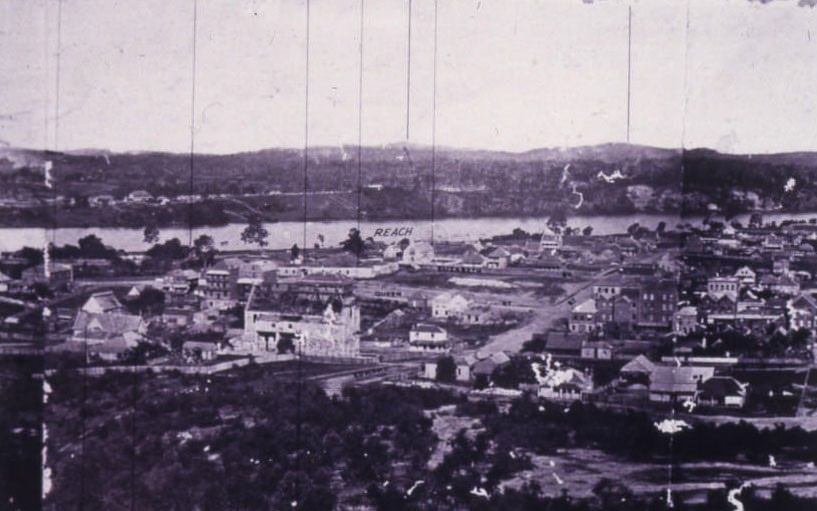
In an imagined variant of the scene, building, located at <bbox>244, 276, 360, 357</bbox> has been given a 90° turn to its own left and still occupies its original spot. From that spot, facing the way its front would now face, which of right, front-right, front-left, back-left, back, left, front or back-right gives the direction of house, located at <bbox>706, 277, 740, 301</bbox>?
front

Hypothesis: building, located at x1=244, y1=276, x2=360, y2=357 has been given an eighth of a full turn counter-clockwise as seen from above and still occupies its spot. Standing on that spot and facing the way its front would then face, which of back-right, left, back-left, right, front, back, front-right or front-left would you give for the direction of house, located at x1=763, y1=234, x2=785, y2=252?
front-left

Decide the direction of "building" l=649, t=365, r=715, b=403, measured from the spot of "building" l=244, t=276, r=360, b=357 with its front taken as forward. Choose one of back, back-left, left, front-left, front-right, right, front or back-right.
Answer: left

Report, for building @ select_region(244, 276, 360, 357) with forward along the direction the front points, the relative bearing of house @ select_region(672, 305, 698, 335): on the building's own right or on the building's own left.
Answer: on the building's own left

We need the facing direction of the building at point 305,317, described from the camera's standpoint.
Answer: facing the viewer

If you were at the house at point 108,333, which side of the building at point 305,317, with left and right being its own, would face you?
right

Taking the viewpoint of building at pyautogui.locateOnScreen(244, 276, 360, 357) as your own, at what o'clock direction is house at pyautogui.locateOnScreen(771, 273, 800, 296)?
The house is roughly at 9 o'clock from the building.

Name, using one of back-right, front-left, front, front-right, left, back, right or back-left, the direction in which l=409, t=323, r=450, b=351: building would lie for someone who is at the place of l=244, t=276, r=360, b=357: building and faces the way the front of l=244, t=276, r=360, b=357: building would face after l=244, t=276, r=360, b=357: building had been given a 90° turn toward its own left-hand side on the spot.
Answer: front

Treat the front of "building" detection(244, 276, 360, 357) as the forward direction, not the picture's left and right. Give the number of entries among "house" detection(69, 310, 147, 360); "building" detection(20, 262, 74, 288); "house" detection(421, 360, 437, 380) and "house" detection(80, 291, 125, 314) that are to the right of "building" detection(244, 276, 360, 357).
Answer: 3

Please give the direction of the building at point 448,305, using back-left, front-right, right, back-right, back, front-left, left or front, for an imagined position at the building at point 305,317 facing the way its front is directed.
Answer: left

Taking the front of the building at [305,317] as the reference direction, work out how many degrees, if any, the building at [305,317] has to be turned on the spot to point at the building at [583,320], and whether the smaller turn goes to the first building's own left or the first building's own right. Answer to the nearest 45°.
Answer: approximately 90° to the first building's own left

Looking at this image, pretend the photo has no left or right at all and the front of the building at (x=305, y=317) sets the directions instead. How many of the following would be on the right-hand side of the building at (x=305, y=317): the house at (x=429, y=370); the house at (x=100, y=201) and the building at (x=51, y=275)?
2

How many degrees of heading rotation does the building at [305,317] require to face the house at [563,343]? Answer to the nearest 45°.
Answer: approximately 90° to its left

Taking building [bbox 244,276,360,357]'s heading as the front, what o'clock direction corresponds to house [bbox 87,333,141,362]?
The house is roughly at 3 o'clock from the building.
